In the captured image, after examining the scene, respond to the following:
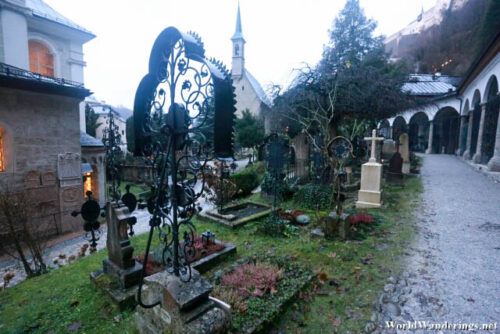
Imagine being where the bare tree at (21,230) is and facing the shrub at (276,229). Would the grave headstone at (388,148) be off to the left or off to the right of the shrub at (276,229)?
left

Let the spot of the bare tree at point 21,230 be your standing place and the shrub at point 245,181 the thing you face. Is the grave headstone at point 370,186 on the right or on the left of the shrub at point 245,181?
right

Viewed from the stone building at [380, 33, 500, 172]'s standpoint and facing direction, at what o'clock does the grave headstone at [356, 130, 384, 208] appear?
The grave headstone is roughly at 11 o'clock from the stone building.

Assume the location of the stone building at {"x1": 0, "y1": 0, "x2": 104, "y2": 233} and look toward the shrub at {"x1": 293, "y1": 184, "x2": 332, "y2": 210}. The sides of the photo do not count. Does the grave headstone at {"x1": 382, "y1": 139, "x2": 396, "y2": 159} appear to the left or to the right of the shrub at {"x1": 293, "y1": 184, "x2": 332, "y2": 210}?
left

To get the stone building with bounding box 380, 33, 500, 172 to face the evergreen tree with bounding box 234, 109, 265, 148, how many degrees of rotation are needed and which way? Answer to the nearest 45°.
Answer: approximately 45° to its right
